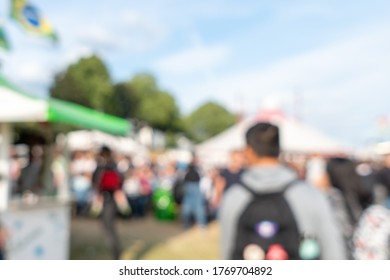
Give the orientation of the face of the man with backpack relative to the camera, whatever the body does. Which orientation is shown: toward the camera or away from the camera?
away from the camera

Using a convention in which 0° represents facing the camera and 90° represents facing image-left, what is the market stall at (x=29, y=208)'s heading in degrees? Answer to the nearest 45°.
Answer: approximately 270°

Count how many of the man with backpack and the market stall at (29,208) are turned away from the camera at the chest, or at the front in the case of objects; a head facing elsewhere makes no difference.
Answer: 1

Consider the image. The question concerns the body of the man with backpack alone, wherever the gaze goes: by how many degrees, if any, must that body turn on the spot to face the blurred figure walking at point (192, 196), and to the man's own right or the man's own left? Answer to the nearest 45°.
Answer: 0° — they already face them

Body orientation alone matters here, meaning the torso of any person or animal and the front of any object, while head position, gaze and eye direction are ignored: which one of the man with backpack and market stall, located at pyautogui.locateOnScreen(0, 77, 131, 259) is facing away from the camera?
the man with backpack

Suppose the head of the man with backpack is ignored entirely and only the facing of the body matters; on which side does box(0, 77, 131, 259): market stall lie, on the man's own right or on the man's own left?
on the man's own left

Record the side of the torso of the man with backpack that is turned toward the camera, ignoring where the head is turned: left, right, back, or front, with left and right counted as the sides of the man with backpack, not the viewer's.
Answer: back

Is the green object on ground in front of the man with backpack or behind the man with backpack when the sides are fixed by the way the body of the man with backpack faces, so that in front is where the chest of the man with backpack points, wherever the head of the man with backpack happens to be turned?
in front

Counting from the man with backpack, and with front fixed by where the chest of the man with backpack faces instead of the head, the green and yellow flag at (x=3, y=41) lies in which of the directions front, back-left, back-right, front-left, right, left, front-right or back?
front-left
